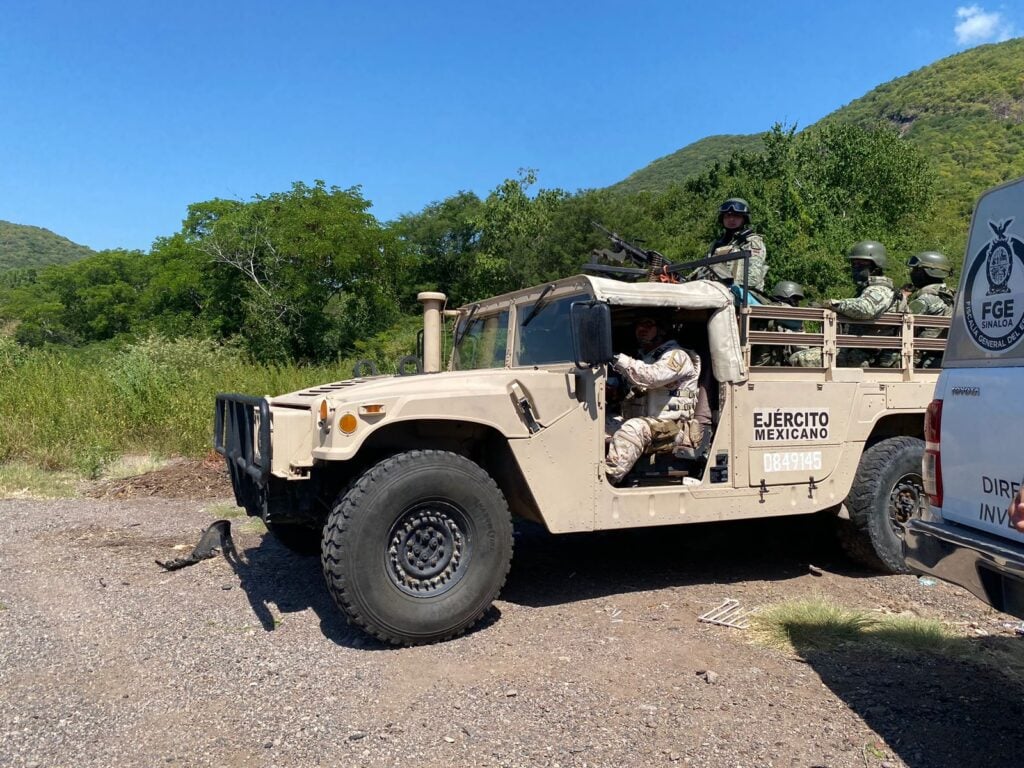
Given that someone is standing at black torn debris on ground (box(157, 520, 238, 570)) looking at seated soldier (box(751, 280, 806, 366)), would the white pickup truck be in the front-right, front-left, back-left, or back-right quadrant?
front-right

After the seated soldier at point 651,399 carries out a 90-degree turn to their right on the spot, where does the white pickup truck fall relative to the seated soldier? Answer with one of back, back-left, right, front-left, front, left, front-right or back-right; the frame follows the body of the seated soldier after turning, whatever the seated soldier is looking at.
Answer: back-right

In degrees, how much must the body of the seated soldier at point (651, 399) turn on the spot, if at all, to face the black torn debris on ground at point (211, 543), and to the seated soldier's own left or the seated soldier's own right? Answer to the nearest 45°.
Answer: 0° — they already face it

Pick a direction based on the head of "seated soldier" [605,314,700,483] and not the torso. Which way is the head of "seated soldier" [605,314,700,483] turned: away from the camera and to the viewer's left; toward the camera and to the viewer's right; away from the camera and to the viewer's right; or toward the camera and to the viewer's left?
toward the camera and to the viewer's left

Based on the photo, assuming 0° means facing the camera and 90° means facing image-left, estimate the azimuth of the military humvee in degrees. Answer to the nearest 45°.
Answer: approximately 45°

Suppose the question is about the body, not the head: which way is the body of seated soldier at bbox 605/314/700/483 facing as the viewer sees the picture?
to the viewer's left

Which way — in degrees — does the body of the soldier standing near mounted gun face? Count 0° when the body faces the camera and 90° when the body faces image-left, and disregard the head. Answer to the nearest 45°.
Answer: approximately 45°

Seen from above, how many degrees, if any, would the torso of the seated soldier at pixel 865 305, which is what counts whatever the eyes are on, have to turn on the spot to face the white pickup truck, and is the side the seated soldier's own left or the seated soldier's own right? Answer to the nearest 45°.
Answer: approximately 90° to the seated soldier's own left

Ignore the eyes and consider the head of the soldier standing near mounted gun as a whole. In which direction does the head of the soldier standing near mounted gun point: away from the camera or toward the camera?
toward the camera
